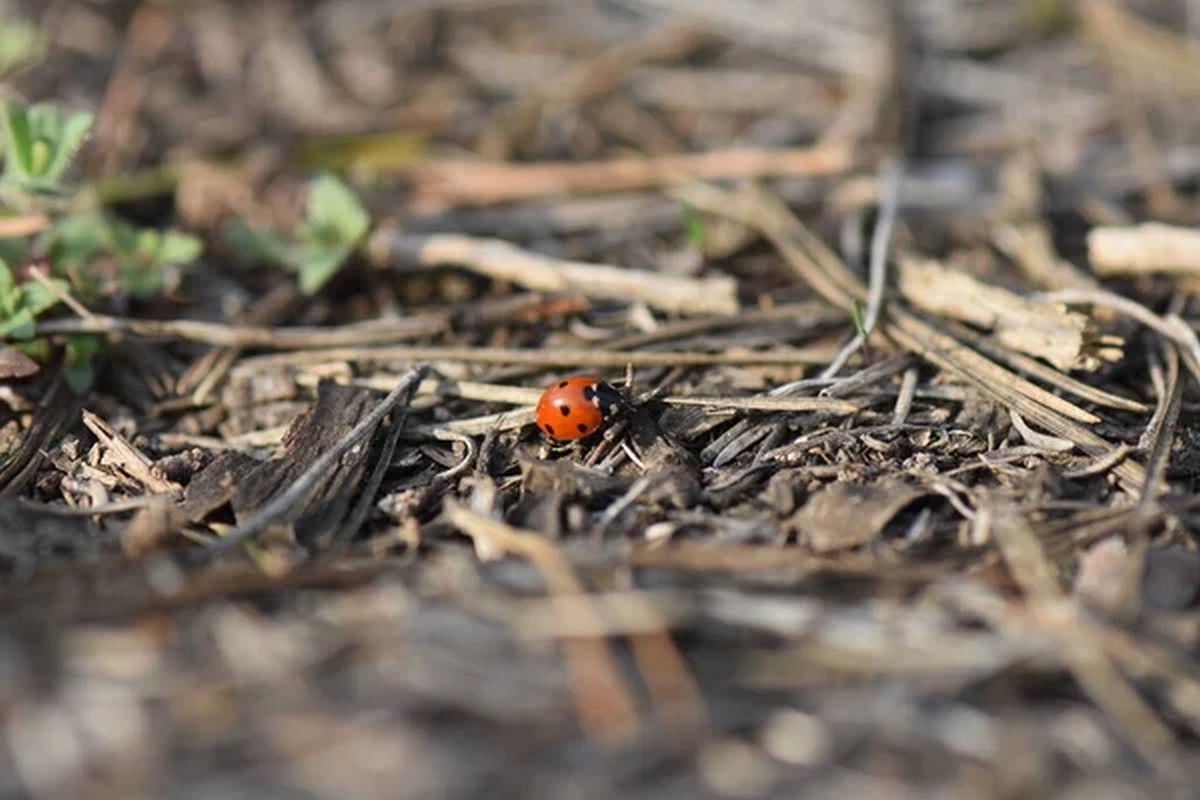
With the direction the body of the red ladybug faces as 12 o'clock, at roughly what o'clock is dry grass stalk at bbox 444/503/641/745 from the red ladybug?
The dry grass stalk is roughly at 3 o'clock from the red ladybug.

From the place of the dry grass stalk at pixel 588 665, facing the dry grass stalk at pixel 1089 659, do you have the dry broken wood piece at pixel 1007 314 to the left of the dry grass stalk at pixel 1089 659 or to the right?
left

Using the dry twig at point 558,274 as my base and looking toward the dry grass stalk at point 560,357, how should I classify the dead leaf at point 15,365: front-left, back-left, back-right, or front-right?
front-right

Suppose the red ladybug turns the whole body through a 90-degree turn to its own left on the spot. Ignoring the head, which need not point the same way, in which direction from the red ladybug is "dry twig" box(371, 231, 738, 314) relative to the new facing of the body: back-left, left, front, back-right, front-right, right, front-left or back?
front

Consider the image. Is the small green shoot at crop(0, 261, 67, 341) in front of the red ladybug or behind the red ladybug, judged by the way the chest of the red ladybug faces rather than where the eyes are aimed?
behind

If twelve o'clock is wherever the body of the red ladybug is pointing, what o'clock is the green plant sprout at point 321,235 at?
The green plant sprout is roughly at 8 o'clock from the red ladybug.

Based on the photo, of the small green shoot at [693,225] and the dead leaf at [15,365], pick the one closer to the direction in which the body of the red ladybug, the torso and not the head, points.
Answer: the small green shoot

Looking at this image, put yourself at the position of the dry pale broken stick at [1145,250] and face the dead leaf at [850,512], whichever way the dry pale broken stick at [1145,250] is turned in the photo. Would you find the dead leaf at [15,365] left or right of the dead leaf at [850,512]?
right

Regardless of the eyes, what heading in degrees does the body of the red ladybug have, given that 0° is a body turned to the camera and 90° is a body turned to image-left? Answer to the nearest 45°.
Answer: approximately 270°

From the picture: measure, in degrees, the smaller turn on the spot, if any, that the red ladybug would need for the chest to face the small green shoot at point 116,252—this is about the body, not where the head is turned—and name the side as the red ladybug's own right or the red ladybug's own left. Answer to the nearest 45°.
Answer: approximately 135° to the red ladybug's own left

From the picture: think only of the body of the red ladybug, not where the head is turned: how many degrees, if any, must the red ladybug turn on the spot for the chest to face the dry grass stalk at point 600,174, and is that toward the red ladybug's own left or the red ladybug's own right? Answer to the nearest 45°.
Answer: approximately 90° to the red ladybug's own left

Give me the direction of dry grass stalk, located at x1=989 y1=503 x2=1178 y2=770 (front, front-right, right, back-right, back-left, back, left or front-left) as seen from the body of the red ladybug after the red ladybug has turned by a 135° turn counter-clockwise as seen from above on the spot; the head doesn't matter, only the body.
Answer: back

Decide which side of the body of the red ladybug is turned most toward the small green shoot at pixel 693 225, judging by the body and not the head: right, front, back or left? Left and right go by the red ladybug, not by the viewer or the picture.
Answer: left
